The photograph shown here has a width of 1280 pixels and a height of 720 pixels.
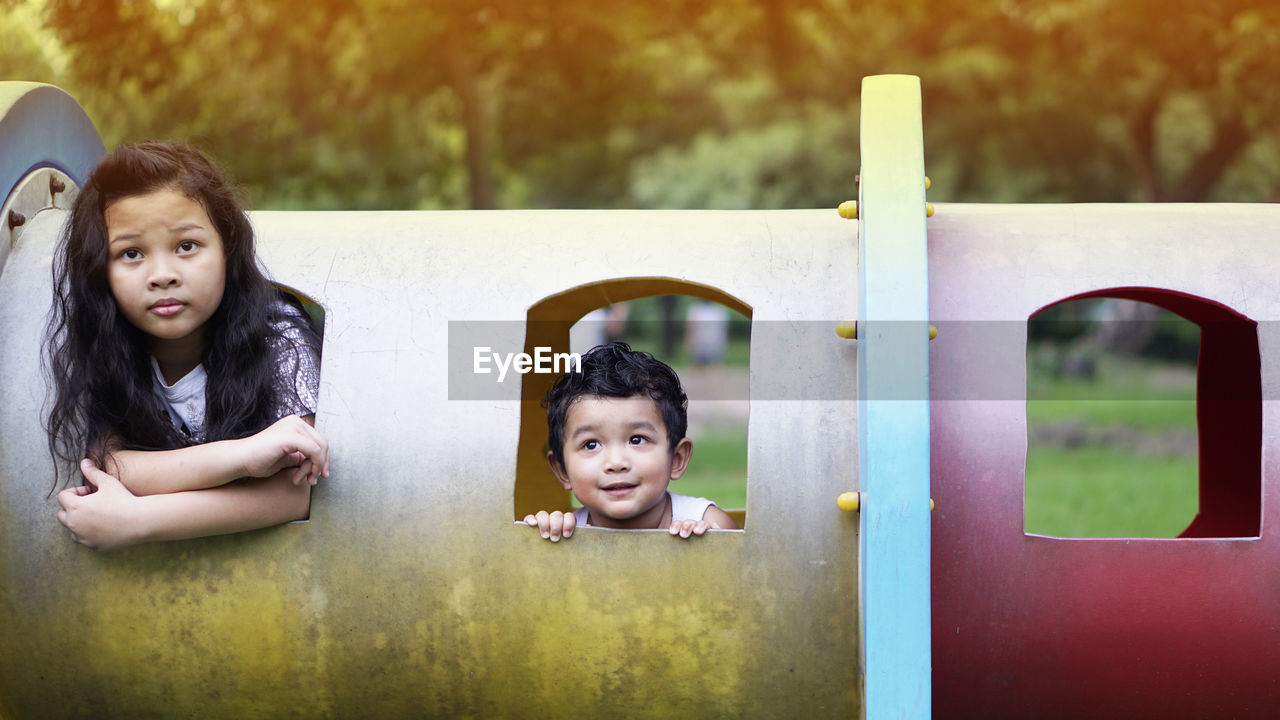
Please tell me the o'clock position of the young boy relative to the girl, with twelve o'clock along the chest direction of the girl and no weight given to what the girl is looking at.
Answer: The young boy is roughly at 9 o'clock from the girl.

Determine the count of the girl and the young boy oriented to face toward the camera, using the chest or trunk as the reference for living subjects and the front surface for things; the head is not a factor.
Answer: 2

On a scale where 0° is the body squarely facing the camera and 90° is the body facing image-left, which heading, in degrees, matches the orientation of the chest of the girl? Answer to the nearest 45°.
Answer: approximately 0°

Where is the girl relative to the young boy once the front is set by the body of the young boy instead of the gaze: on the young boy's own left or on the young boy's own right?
on the young boy's own right
